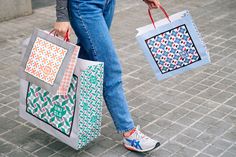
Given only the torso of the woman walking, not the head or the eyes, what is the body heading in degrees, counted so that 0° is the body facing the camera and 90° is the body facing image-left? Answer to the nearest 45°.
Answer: approximately 315°
